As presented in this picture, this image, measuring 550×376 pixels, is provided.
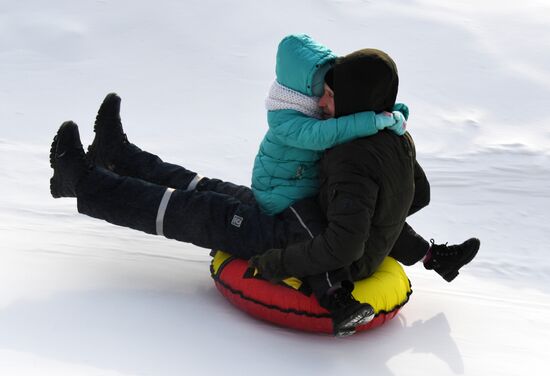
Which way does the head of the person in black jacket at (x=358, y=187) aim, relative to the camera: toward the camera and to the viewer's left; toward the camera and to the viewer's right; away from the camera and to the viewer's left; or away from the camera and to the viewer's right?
away from the camera and to the viewer's left

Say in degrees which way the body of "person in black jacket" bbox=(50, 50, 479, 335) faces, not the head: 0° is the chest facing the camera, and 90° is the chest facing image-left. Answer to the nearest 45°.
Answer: approximately 135°

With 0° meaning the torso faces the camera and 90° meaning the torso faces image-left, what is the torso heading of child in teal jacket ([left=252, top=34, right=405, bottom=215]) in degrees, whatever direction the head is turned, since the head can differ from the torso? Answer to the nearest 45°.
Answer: approximately 270°
